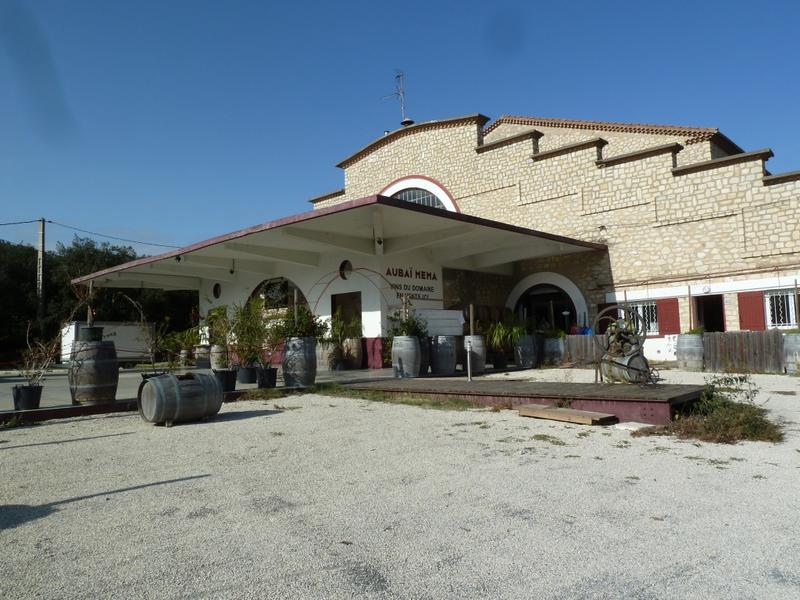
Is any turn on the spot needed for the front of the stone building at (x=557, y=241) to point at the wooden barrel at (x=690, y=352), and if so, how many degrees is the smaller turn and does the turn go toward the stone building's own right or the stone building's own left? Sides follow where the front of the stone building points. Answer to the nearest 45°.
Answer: approximately 90° to the stone building's own left

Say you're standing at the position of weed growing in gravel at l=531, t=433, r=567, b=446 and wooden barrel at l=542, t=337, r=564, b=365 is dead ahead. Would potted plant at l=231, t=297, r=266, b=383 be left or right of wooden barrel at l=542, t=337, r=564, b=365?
left

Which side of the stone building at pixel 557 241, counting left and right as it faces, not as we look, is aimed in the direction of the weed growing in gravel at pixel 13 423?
front

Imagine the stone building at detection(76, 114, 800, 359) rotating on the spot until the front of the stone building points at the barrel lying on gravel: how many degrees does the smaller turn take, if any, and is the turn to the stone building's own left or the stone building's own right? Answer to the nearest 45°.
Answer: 0° — it already faces it

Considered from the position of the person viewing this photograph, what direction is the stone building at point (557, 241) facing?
facing the viewer and to the left of the viewer

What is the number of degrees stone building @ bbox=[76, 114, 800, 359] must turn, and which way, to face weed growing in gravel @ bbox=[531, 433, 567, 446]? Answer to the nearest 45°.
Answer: approximately 45° to its left

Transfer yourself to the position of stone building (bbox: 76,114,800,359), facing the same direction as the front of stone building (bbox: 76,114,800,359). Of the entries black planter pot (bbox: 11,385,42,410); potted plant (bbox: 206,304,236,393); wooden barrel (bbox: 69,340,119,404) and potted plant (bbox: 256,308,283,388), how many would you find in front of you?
4

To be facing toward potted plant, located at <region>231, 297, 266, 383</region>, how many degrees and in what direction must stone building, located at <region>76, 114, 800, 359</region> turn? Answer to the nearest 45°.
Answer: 0° — it already faces it

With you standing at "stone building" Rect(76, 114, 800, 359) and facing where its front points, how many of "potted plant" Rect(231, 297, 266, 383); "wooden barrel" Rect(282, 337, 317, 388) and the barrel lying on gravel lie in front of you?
3
